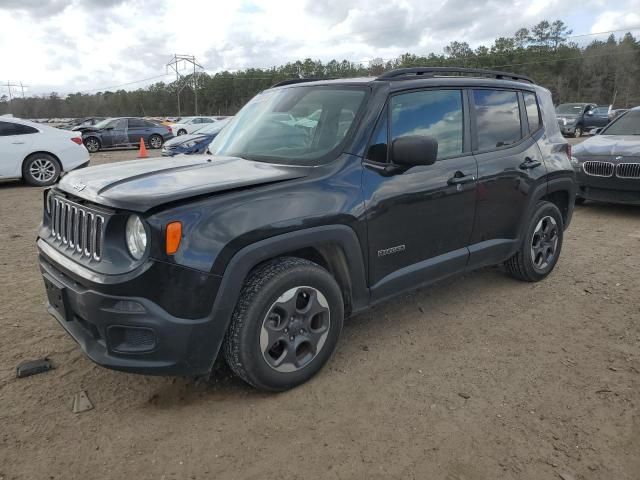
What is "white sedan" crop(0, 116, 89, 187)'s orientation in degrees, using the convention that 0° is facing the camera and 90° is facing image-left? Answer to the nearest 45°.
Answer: approximately 90°

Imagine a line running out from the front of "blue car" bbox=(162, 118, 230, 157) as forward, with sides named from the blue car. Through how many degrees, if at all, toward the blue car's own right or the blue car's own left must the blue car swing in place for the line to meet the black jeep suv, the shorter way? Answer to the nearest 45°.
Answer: approximately 45° to the blue car's own left

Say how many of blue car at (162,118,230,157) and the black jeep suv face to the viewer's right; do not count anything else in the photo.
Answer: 0

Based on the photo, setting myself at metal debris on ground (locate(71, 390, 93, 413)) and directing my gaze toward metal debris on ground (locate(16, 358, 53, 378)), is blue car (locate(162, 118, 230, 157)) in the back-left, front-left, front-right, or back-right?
front-right

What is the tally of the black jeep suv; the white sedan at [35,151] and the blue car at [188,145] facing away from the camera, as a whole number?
0

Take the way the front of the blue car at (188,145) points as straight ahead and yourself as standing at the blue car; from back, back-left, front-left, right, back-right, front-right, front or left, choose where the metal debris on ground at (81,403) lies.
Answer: front-left

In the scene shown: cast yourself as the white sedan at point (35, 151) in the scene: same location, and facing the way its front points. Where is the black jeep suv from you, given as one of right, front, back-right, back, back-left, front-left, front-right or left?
left

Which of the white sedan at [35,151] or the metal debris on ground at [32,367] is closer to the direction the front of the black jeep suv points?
the metal debris on ground

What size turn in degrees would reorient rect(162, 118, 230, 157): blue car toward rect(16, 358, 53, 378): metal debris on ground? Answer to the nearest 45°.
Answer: approximately 45° to its left

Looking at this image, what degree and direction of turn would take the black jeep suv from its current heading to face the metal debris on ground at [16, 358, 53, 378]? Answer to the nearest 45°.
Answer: approximately 45° to its right

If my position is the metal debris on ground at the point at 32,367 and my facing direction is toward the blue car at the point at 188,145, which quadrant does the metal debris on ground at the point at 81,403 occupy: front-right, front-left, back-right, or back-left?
back-right

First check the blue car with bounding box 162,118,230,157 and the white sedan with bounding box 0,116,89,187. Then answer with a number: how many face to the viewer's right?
0

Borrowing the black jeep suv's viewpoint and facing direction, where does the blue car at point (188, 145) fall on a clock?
The blue car is roughly at 4 o'clock from the black jeep suv.

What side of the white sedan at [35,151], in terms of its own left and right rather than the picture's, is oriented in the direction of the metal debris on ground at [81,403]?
left

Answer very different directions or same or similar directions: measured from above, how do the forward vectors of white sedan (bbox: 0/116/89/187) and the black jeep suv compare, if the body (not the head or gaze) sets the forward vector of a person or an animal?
same or similar directions

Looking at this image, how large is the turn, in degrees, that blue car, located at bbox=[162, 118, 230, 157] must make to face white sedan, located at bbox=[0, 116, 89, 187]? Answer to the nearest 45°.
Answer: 0° — it already faces it

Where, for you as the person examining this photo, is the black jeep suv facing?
facing the viewer and to the left of the viewer
